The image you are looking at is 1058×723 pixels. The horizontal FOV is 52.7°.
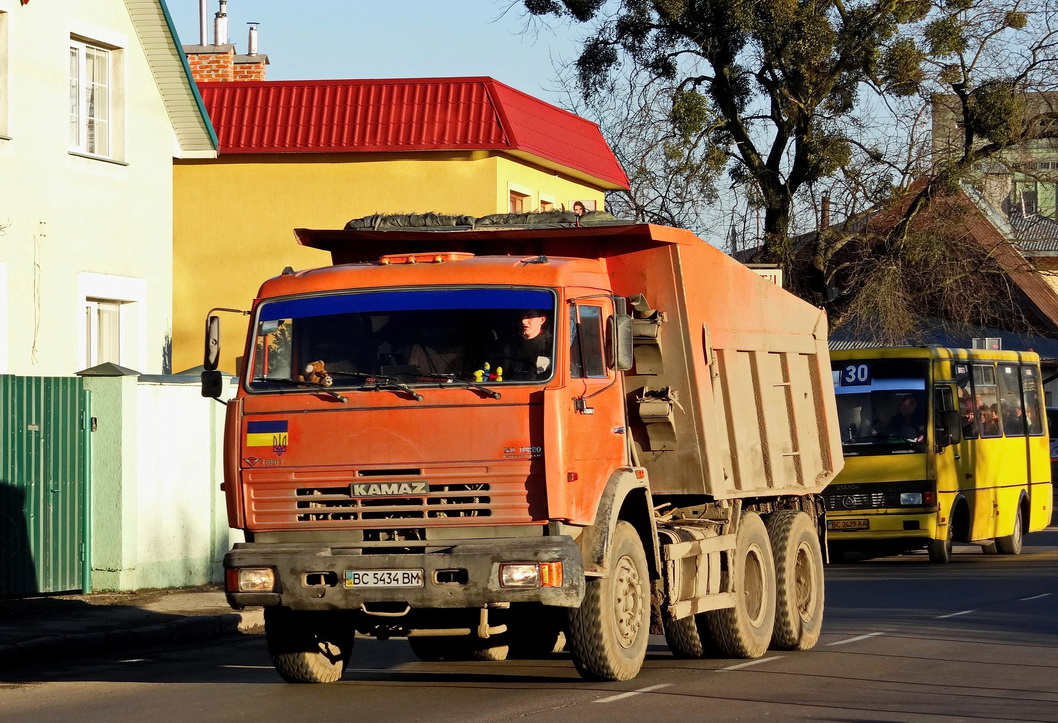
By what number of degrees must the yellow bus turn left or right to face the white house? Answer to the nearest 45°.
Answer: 0° — it already faces it

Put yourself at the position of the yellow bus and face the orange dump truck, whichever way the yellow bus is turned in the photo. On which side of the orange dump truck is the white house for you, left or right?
right

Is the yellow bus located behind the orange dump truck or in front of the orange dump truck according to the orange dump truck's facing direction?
behind

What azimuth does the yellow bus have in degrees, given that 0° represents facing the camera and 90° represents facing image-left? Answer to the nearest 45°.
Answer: approximately 45°

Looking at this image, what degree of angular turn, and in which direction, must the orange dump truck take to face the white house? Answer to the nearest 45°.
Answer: approximately 90° to its right

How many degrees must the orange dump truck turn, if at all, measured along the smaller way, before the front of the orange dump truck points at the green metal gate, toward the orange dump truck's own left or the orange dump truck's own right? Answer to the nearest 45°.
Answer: approximately 90° to the orange dump truck's own right

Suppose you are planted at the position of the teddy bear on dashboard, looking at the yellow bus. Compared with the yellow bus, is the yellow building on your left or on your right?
left

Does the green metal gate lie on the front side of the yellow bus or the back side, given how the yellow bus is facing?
on the front side
